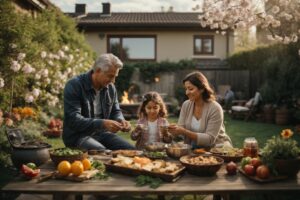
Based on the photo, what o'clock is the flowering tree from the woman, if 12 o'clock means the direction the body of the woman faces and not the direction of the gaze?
The flowering tree is roughly at 5 o'clock from the woman.

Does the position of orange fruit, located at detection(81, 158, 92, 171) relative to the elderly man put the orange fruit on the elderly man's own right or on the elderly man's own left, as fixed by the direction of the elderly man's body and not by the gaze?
on the elderly man's own right

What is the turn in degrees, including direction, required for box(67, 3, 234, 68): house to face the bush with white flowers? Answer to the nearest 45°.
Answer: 0° — it already faces it

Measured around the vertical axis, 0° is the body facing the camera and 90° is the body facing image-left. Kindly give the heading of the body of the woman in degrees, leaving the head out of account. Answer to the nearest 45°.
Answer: approximately 45°

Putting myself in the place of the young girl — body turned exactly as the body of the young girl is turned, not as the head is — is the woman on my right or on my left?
on my left

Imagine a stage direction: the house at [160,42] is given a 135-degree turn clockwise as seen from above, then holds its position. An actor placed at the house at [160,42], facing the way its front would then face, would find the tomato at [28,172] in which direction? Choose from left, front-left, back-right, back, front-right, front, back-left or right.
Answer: back-left

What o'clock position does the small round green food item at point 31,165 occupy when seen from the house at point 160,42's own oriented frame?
The small round green food item is roughly at 12 o'clock from the house.

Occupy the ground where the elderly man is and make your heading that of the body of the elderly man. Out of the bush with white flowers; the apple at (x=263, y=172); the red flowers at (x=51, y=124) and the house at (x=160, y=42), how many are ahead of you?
1

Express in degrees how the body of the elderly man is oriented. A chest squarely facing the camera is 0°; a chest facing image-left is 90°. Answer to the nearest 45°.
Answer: approximately 315°
